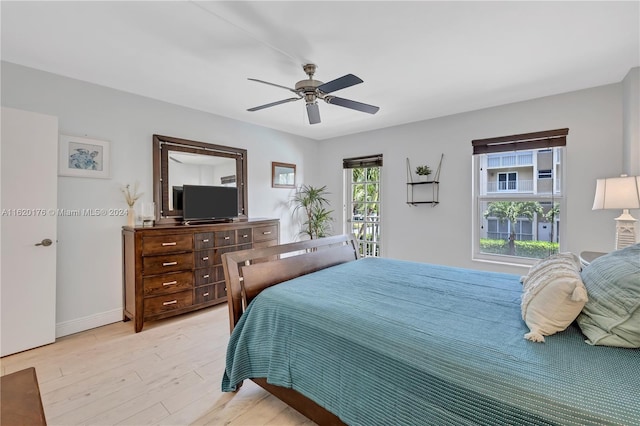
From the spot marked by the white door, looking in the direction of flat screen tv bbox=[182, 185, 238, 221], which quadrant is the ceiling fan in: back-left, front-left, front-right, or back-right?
front-right

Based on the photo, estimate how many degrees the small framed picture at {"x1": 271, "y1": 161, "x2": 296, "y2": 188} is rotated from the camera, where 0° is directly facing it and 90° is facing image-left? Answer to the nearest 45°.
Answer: approximately 315°

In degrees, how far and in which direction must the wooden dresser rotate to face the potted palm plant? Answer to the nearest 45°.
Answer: approximately 90° to its left

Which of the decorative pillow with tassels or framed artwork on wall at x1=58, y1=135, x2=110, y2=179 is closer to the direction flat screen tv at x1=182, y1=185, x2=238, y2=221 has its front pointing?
the decorative pillow with tassels

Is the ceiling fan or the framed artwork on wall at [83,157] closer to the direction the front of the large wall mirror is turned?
the ceiling fan

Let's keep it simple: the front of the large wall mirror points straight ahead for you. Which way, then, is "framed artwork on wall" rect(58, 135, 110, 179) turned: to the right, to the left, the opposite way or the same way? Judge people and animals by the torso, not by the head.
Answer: the same way

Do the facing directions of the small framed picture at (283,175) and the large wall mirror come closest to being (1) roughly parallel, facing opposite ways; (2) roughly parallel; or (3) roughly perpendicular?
roughly parallel

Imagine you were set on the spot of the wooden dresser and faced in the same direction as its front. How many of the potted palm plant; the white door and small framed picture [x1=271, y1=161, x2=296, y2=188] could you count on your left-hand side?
2

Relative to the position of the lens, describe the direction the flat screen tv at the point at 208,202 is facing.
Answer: facing the viewer and to the right of the viewer

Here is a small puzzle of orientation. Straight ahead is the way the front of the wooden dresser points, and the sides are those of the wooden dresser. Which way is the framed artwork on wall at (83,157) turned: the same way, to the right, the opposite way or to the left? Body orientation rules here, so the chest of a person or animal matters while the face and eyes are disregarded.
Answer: the same way

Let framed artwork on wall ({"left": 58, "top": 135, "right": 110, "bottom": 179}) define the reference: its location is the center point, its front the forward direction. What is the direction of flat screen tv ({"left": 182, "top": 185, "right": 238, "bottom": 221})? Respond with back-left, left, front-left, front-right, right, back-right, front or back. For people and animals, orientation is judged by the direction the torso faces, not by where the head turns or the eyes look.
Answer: front-left

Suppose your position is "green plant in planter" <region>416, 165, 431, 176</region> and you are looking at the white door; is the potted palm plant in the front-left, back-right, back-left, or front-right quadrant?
front-right

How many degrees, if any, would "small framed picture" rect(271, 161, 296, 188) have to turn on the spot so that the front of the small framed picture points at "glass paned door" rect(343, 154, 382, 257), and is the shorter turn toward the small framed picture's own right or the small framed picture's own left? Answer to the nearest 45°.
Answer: approximately 45° to the small framed picture's own left

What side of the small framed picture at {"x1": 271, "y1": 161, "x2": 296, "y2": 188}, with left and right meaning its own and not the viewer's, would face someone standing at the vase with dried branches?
right

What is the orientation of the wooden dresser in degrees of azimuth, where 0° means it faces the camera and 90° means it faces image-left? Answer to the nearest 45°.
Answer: approximately 315°

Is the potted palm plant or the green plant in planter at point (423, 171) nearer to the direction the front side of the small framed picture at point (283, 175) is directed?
the green plant in planter

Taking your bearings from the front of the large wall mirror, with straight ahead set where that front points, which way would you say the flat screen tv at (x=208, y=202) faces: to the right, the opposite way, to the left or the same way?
the same way

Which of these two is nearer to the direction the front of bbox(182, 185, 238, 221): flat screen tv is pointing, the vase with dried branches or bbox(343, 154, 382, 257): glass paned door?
the glass paned door
